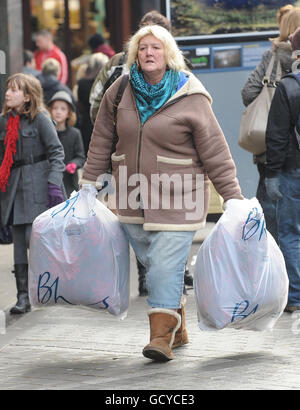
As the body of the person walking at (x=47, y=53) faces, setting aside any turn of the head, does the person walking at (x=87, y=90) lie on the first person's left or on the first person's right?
on the first person's left

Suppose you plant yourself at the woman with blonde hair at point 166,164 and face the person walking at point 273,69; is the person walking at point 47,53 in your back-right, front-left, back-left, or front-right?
front-left

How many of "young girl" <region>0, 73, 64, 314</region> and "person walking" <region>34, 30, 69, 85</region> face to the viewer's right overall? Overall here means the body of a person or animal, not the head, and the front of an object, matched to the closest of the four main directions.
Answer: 0

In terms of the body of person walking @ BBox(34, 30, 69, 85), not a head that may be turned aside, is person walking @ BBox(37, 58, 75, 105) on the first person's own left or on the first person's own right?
on the first person's own left

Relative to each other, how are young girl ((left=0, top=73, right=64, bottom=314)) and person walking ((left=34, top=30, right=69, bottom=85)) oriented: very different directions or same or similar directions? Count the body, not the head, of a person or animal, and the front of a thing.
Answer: same or similar directions

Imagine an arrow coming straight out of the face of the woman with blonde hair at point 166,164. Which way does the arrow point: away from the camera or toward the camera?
toward the camera

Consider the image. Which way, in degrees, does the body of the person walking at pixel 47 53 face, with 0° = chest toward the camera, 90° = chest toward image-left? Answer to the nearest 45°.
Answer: approximately 45°

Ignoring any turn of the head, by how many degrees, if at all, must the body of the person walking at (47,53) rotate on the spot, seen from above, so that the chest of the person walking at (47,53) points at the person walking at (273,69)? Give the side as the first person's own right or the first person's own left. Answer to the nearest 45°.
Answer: approximately 45° to the first person's own left

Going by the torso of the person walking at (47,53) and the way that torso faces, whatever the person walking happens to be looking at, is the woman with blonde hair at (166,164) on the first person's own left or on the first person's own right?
on the first person's own left

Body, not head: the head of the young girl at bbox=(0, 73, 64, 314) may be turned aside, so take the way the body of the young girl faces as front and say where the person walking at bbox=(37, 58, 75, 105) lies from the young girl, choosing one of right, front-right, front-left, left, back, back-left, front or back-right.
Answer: back-right

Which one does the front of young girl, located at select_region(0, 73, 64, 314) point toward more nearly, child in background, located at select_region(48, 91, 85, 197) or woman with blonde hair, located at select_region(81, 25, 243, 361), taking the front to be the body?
the woman with blonde hair
